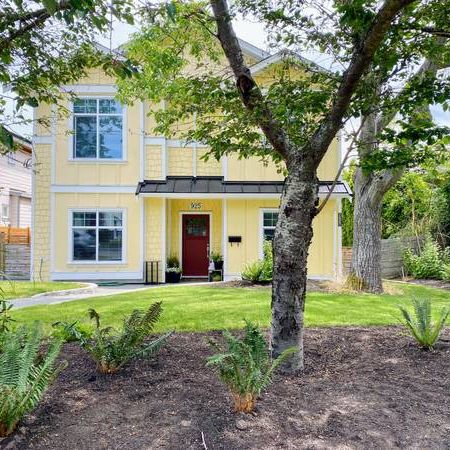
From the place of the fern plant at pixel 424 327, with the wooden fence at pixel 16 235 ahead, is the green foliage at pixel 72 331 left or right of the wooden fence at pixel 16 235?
left

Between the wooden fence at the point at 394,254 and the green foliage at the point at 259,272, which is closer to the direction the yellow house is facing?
the green foliage

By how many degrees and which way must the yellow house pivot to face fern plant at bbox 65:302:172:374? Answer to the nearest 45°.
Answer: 0° — it already faces it

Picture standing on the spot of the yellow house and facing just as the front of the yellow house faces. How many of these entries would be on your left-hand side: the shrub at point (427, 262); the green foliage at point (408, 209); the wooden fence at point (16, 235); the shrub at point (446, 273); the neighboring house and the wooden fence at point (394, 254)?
4

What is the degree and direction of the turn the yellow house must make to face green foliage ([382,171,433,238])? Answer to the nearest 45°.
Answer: approximately 90° to its left

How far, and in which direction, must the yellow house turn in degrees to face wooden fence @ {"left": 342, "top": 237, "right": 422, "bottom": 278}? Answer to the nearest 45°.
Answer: approximately 90° to its left

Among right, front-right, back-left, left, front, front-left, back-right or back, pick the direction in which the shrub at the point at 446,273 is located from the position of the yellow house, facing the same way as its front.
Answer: left

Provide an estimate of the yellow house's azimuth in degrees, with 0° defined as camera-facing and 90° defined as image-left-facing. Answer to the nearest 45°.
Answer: approximately 0°

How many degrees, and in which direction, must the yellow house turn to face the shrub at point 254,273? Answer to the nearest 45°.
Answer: approximately 45° to its left

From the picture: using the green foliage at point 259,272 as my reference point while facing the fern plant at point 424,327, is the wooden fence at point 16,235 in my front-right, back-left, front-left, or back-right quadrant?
back-right

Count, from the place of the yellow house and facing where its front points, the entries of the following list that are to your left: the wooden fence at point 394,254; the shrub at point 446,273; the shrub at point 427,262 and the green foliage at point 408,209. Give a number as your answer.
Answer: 4

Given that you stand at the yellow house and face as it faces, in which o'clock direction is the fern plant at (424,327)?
The fern plant is roughly at 11 o'clock from the yellow house.
